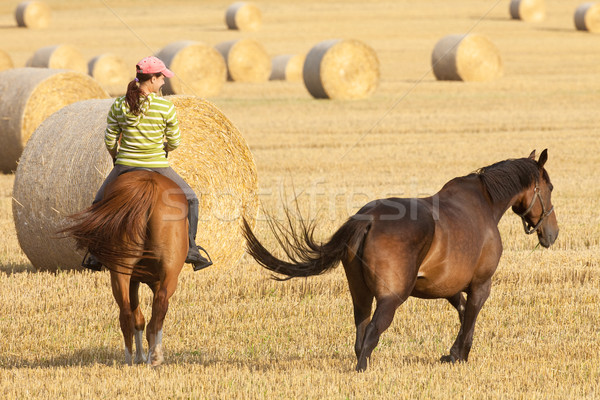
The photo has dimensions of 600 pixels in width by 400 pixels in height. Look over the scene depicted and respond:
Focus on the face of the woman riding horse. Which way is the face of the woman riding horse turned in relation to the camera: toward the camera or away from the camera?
away from the camera

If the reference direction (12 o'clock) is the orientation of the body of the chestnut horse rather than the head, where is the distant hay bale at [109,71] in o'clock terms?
The distant hay bale is roughly at 12 o'clock from the chestnut horse.

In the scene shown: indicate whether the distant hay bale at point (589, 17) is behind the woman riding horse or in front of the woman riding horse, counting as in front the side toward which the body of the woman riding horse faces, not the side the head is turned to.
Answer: in front

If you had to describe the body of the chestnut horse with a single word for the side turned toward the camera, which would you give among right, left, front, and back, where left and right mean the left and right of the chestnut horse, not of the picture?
back

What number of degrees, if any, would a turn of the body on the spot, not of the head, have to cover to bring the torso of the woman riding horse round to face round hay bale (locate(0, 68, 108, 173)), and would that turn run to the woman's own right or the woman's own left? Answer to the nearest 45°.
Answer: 0° — they already face it

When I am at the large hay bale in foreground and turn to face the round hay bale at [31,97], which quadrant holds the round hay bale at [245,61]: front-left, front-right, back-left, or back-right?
front-right

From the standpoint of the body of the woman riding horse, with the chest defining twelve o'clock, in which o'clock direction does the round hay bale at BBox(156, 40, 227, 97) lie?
The round hay bale is roughly at 12 o'clock from the woman riding horse.

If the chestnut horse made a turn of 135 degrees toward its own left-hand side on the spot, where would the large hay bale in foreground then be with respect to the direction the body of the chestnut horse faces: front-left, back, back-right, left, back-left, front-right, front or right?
back-right

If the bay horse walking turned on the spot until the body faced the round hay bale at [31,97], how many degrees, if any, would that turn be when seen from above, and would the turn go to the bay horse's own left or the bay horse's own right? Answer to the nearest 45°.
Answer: approximately 90° to the bay horse's own left

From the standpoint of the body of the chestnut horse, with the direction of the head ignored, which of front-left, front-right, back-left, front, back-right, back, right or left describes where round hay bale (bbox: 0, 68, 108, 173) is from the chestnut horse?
front

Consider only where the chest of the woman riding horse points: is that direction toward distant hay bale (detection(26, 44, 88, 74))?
yes

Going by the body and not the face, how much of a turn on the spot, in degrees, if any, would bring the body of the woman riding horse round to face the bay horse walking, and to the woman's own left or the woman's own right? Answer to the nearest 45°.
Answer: approximately 135° to the woman's own right

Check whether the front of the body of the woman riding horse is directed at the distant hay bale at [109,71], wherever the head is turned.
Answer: yes

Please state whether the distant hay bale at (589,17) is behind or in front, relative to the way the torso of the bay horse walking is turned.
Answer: in front

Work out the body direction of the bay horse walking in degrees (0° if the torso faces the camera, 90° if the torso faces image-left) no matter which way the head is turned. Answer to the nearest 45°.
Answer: approximately 225°

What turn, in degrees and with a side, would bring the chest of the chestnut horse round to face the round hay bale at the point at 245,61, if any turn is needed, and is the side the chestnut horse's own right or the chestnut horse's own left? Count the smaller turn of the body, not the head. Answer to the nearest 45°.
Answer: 0° — it already faces it

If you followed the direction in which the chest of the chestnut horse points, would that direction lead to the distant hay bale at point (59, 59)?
yes

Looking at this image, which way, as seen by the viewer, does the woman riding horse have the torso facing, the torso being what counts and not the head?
away from the camera
